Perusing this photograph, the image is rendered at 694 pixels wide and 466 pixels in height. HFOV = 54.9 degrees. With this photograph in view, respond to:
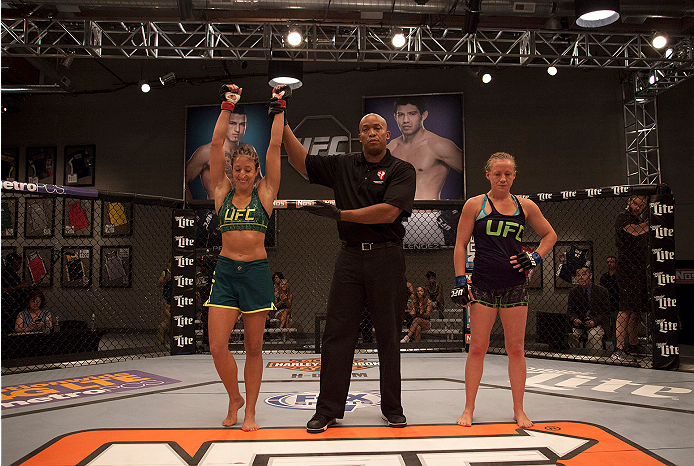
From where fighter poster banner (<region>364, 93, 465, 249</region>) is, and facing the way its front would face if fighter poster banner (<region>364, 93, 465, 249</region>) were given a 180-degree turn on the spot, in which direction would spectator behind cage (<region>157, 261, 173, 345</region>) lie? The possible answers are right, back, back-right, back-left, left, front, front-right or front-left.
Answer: back-left

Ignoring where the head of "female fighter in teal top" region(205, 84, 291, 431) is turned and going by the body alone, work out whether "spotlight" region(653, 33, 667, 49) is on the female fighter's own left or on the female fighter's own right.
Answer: on the female fighter's own left

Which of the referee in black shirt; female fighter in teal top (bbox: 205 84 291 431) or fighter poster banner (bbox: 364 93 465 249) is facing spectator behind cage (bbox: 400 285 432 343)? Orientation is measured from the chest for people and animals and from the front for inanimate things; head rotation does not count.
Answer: the fighter poster banner

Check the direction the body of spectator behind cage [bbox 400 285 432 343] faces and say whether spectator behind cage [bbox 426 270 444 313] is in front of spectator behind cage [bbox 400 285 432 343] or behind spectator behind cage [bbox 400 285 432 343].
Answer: behind

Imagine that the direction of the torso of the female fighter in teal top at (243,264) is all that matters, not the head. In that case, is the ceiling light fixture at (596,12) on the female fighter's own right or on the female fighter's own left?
on the female fighter's own left

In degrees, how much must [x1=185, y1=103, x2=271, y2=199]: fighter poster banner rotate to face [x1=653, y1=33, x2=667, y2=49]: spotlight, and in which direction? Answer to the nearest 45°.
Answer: approximately 45° to its left

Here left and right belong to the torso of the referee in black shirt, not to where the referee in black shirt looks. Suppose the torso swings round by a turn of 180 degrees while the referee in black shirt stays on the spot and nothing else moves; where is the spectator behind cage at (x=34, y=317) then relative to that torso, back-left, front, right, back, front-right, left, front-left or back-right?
front-left

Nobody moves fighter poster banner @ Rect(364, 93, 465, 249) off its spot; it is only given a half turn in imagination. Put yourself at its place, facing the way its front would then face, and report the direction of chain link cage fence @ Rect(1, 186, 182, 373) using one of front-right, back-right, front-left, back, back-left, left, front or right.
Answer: left

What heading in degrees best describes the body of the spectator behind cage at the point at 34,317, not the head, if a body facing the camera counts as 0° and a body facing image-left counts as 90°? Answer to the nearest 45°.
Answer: approximately 0°

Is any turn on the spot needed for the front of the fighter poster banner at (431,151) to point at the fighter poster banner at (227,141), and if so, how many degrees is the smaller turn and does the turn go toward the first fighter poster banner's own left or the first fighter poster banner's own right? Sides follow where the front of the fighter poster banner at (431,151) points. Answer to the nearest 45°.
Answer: approximately 90° to the first fighter poster banner's own right

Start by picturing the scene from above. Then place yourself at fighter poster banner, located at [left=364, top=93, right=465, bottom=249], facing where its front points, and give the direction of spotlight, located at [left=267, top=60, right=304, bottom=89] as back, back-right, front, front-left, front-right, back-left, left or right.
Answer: front-right

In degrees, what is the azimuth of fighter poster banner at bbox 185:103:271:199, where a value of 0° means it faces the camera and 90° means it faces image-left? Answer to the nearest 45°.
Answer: approximately 0°
